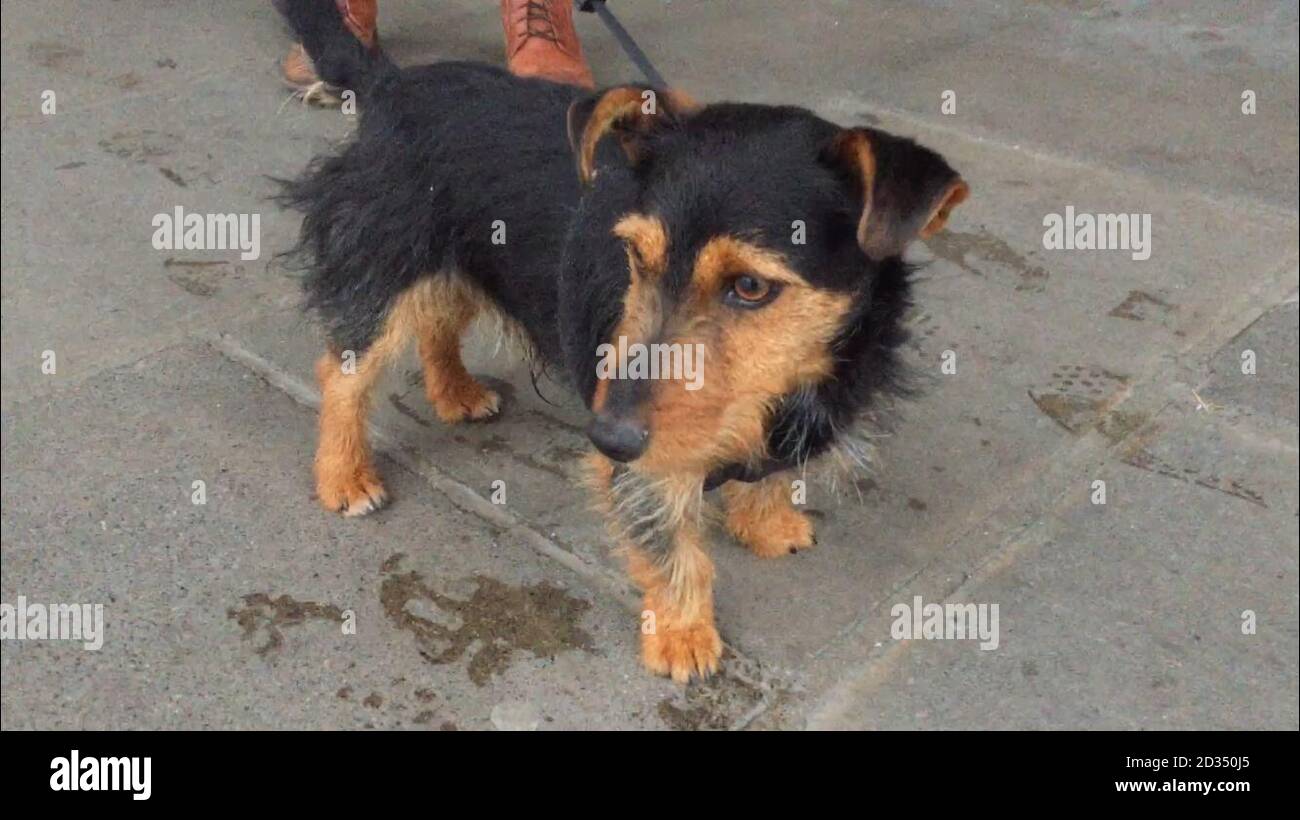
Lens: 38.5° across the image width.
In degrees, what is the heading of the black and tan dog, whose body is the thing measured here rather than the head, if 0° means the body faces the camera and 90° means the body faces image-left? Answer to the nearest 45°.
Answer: approximately 315°
